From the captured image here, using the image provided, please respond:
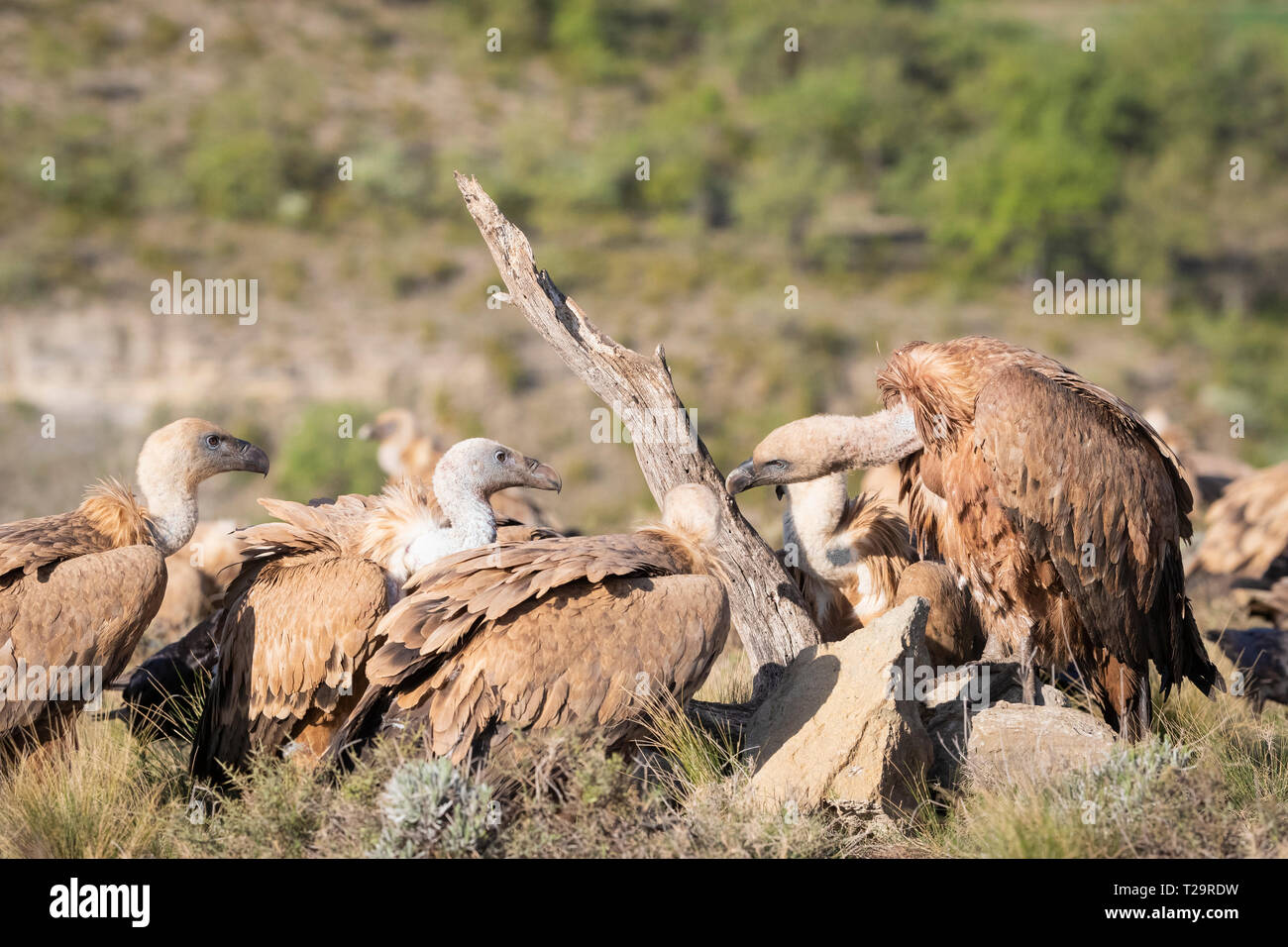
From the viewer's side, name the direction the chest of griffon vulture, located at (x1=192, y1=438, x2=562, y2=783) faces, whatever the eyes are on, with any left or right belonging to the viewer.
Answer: facing to the right of the viewer

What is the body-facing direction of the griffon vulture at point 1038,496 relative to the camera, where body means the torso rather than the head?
to the viewer's left

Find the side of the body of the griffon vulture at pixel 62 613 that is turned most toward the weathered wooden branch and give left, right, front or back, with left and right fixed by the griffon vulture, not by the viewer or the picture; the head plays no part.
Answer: front

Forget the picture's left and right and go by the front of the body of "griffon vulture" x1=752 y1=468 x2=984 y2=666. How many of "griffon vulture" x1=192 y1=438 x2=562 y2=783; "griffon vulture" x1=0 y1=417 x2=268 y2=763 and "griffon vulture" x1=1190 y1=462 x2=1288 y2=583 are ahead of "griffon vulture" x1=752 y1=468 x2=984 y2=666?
2

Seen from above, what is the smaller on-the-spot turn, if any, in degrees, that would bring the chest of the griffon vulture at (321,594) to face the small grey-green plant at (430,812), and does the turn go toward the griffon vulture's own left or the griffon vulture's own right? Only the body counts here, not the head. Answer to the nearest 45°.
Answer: approximately 90° to the griffon vulture's own right

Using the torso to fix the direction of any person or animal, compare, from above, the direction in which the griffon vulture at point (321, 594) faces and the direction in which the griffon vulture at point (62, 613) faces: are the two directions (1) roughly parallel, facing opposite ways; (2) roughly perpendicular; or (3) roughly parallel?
roughly parallel

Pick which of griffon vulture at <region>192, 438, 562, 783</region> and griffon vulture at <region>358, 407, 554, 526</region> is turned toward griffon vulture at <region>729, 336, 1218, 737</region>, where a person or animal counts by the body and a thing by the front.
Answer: griffon vulture at <region>192, 438, 562, 783</region>
